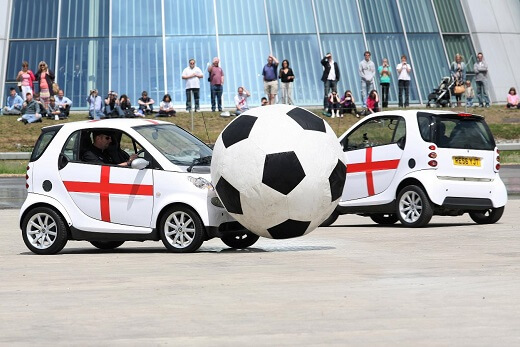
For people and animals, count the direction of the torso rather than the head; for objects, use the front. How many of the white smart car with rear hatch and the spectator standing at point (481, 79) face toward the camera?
1

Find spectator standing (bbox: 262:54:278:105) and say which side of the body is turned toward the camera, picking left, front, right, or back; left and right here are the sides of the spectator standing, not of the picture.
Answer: front

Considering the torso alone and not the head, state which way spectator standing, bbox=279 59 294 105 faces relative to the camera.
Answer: toward the camera

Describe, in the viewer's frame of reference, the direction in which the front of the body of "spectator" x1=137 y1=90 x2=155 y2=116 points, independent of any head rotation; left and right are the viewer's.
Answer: facing the viewer

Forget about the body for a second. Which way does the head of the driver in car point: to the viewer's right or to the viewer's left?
to the viewer's right

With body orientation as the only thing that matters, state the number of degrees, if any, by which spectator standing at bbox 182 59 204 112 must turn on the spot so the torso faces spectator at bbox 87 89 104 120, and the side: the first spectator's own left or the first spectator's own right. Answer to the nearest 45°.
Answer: approximately 90° to the first spectator's own right

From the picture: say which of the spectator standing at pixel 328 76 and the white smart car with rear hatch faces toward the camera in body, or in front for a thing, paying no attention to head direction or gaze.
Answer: the spectator standing

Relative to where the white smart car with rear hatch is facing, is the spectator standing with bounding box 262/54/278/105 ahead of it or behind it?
ahead

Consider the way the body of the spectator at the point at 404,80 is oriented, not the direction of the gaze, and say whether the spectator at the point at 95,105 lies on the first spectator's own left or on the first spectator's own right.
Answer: on the first spectator's own right

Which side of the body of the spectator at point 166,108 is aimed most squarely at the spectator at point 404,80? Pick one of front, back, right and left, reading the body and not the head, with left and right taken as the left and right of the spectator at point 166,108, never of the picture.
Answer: left

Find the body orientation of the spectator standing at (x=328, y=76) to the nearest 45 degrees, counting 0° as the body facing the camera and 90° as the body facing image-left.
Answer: approximately 0°

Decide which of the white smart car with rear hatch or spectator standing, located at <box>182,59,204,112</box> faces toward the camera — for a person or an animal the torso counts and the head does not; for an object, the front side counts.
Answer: the spectator standing

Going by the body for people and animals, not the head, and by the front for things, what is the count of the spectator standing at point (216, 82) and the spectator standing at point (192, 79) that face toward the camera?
2

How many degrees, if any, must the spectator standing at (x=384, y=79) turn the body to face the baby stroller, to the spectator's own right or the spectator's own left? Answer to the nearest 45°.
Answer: approximately 135° to the spectator's own left

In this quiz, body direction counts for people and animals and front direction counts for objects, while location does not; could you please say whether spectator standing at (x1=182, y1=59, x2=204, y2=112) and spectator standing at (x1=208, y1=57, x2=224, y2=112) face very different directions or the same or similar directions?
same or similar directions

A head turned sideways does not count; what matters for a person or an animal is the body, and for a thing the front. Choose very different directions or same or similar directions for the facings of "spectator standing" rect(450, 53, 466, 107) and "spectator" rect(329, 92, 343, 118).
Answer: same or similar directions

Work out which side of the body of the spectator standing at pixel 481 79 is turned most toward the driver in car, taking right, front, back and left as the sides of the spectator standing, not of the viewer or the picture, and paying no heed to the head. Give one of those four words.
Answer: front

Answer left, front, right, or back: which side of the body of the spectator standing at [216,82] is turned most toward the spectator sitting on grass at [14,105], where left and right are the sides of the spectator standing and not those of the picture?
right

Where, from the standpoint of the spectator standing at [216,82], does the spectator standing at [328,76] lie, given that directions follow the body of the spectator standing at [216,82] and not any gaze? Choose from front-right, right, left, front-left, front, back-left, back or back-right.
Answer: left
